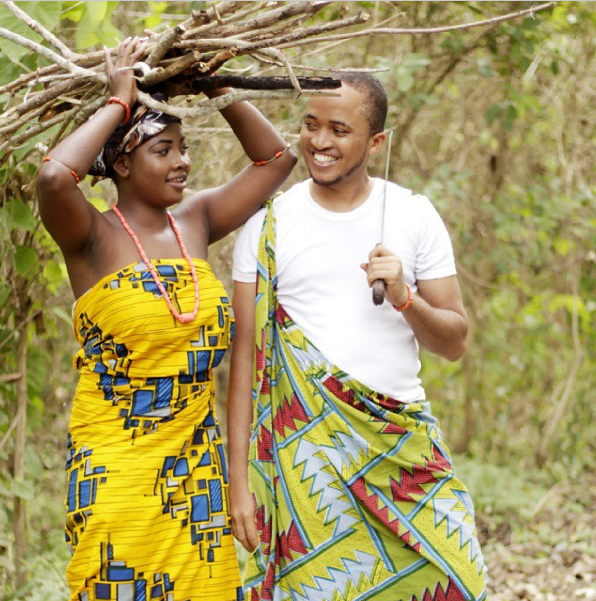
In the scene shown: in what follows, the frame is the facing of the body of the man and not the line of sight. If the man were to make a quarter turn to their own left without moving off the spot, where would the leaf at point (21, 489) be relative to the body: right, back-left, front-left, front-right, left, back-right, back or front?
back-left

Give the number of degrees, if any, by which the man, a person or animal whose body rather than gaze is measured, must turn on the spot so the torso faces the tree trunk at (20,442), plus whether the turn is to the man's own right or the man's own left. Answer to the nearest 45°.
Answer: approximately 135° to the man's own right

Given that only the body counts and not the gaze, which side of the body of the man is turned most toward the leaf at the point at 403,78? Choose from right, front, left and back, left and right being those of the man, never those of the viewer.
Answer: back

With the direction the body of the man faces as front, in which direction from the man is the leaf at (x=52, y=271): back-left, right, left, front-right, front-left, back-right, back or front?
back-right

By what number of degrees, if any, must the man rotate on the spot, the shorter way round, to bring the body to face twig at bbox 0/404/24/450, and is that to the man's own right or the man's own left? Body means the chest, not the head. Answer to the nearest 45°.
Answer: approximately 135° to the man's own right

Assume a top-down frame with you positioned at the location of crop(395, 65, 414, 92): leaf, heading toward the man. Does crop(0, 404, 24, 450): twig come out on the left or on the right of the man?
right

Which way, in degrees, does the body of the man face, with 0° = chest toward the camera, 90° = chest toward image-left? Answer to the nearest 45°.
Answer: approximately 0°

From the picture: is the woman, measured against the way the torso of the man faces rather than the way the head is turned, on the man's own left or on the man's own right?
on the man's own right

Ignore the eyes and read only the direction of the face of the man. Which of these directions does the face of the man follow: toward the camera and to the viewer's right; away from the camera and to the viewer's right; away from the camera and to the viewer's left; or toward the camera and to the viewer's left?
toward the camera and to the viewer's left

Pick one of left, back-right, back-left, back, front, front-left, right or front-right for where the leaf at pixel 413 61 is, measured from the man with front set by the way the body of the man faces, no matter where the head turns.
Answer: back

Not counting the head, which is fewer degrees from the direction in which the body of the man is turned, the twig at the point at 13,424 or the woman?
the woman
